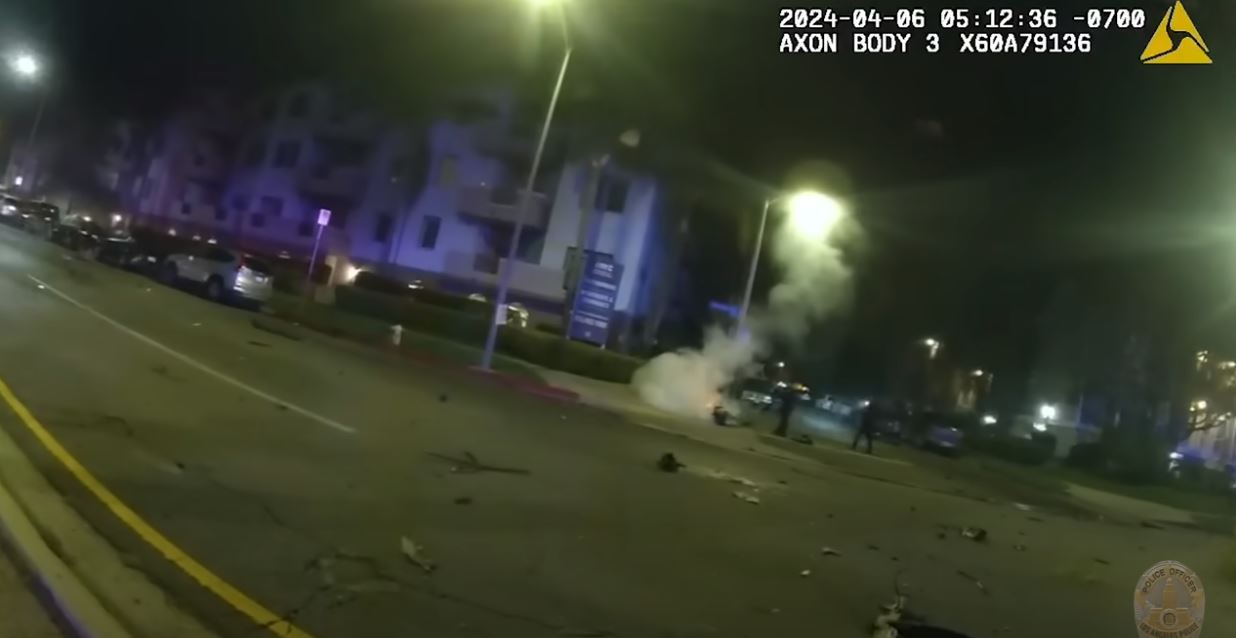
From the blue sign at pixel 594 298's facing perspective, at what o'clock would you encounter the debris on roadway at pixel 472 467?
The debris on roadway is roughly at 12 o'clock from the blue sign.

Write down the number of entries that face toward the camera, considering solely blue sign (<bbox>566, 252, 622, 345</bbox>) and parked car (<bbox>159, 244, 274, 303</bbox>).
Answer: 1

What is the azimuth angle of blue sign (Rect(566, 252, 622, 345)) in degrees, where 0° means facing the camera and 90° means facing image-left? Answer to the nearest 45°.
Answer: approximately 0°

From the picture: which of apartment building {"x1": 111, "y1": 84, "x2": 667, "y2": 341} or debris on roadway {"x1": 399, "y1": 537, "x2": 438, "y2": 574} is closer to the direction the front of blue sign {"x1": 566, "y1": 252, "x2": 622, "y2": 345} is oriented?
the debris on roadway

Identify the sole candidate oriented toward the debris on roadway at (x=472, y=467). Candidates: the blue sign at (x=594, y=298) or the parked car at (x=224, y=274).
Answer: the blue sign

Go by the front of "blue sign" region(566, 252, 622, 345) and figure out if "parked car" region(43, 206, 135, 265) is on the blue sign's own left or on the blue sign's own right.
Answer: on the blue sign's own right

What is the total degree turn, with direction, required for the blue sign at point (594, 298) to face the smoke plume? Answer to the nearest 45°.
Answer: approximately 90° to its left

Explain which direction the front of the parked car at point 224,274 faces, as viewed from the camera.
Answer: facing away from the viewer and to the left of the viewer

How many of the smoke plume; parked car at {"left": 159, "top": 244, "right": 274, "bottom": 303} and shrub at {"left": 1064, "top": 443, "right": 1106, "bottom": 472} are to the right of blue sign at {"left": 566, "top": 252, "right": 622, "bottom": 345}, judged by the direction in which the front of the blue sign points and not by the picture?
1

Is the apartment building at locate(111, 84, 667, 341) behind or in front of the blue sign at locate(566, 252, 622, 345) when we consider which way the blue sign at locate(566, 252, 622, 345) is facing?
behind
